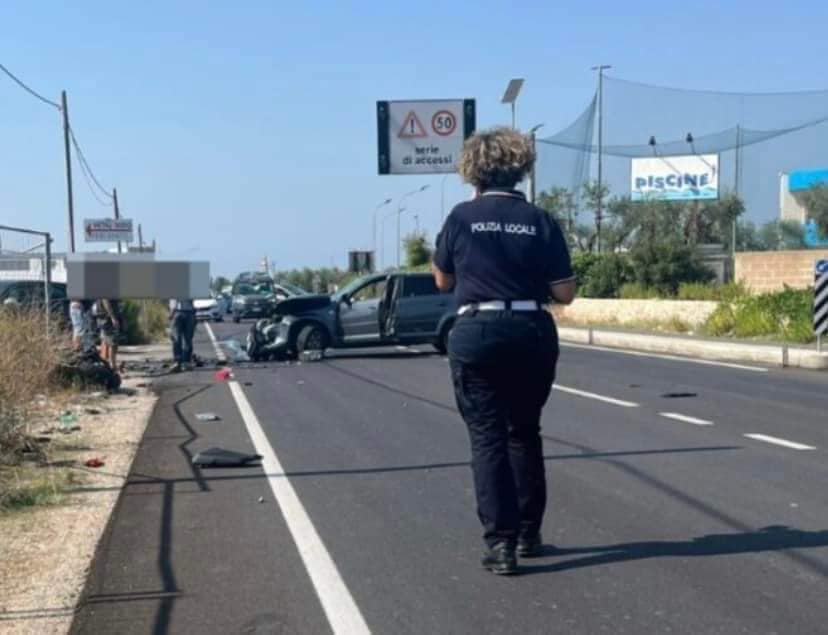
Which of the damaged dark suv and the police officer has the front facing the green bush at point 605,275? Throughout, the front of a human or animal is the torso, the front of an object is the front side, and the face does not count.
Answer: the police officer

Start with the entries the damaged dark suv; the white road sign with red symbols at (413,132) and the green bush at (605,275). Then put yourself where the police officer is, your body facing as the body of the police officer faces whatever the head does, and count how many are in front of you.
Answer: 3

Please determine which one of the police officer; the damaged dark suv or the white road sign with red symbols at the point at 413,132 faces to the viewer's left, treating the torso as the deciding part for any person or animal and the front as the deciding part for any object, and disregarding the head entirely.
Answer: the damaged dark suv

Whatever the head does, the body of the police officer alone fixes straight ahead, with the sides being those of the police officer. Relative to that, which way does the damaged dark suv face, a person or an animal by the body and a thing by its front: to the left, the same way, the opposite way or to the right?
to the left

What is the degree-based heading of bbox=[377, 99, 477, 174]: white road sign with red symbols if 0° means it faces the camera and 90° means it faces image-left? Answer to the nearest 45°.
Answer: approximately 0°

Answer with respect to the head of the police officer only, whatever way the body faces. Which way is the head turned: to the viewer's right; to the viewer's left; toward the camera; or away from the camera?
away from the camera

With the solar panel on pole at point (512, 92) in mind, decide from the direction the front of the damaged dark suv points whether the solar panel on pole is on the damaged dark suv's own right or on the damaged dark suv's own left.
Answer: on the damaged dark suv's own right

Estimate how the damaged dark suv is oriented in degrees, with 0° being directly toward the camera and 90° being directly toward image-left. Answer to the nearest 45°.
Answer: approximately 90°

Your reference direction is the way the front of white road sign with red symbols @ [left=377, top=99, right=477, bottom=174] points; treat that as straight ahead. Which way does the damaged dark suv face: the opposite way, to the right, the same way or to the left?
to the right

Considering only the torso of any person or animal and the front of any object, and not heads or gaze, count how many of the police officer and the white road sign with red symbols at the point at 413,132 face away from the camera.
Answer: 1

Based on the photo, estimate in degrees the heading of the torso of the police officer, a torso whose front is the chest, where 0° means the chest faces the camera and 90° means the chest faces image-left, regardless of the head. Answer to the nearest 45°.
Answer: approximately 180°

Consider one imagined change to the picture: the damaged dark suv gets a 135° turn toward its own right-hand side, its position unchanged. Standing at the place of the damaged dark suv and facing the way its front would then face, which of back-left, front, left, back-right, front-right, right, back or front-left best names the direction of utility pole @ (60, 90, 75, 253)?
left
